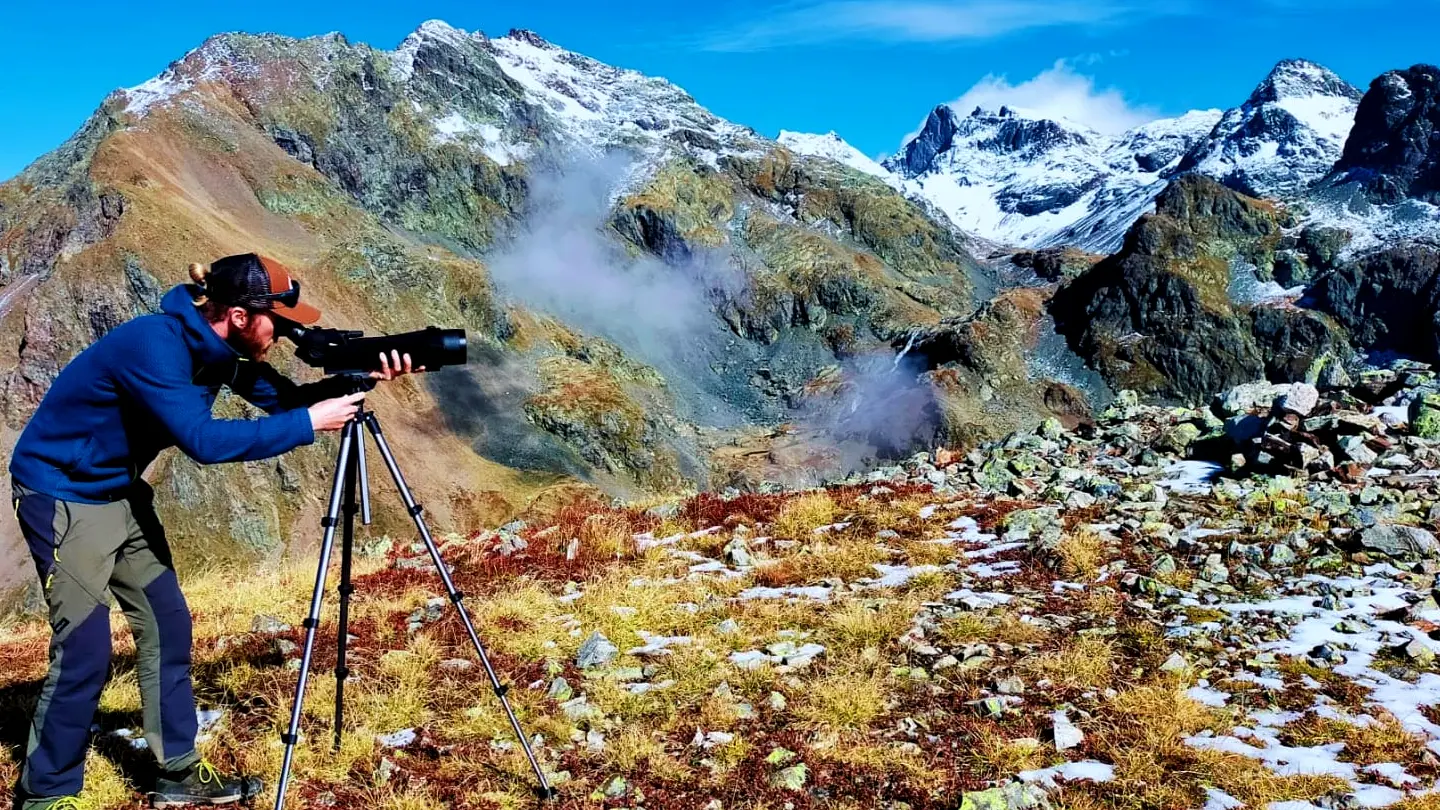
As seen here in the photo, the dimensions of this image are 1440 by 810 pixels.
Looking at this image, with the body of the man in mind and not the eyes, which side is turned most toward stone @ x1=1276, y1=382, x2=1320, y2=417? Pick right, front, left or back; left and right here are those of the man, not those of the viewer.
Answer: front

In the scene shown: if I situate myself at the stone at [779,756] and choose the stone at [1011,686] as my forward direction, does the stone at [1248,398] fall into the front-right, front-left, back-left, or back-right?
front-left

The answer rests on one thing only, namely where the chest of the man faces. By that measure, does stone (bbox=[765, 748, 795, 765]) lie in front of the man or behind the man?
in front

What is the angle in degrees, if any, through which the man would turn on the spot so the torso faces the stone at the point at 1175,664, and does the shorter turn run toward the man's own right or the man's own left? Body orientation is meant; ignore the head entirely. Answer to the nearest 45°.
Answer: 0° — they already face it

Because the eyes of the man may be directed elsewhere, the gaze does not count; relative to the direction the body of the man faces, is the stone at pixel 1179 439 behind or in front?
in front

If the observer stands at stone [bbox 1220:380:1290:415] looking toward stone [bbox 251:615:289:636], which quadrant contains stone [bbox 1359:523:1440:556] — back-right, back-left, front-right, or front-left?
front-left

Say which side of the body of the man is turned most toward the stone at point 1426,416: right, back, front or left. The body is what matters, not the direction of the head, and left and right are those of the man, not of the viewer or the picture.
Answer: front

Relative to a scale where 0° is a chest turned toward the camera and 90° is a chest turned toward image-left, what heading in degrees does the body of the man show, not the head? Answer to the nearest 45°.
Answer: approximately 270°

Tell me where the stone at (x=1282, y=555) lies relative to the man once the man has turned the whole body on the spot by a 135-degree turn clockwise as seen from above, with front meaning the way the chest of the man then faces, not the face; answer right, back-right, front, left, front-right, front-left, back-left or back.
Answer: back-left

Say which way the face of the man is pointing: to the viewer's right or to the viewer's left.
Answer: to the viewer's right

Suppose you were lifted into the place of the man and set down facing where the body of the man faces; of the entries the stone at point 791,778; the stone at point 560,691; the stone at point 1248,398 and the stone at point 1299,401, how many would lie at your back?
0
